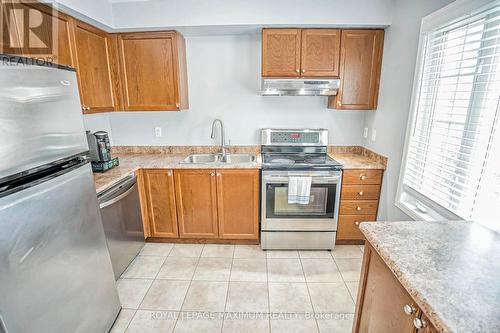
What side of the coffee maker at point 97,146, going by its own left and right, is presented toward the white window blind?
front

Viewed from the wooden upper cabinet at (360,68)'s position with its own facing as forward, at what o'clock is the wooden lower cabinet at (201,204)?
The wooden lower cabinet is roughly at 2 o'clock from the wooden upper cabinet.

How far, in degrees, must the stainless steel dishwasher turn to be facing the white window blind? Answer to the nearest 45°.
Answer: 0° — it already faces it

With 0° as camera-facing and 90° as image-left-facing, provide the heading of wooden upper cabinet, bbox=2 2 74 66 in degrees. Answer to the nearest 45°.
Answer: approximately 315°

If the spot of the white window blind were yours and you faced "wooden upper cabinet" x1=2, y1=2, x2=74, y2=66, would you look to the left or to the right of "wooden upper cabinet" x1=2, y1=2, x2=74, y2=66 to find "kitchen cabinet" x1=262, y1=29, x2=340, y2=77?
right

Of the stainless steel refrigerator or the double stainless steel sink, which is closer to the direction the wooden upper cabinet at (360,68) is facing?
the stainless steel refrigerator

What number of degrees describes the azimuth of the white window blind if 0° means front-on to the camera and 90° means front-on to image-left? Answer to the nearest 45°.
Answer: approximately 45°

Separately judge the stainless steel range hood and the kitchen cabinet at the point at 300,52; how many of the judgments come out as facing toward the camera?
2

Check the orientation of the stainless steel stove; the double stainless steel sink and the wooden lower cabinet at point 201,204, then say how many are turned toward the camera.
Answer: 3

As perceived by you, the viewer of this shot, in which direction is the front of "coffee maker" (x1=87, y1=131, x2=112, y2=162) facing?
facing the viewer and to the right of the viewer

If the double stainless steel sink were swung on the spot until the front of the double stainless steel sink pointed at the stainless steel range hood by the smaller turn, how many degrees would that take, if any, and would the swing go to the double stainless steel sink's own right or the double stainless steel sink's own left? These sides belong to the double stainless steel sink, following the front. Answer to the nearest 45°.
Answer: approximately 45° to the double stainless steel sink's own left

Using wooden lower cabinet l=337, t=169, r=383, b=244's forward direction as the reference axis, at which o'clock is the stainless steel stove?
The stainless steel stove is roughly at 2 o'clock from the wooden lower cabinet.

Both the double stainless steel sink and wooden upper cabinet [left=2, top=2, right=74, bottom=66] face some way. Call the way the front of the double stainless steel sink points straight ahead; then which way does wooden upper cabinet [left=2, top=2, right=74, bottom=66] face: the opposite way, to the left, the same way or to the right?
to the left
